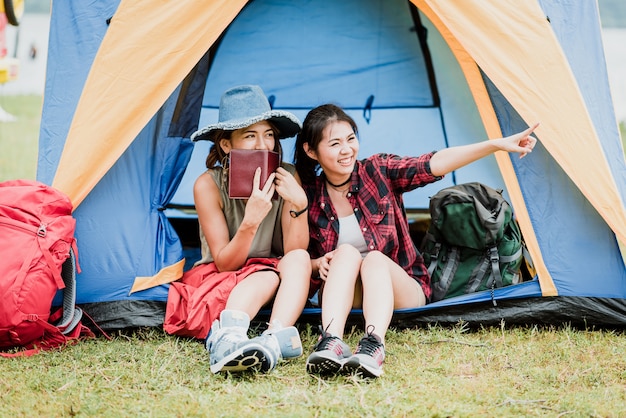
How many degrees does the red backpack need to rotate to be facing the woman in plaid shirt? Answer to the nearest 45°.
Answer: approximately 135° to its left

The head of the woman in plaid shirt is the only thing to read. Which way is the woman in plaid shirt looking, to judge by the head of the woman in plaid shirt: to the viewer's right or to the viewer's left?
to the viewer's right

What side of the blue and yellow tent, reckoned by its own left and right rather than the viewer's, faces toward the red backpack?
right

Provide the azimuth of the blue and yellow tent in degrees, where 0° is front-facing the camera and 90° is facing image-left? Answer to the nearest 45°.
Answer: approximately 0°

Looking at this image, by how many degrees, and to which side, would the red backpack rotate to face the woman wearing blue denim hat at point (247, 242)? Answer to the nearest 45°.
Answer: approximately 135° to its left

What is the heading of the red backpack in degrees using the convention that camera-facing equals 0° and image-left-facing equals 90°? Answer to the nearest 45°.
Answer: approximately 45°
